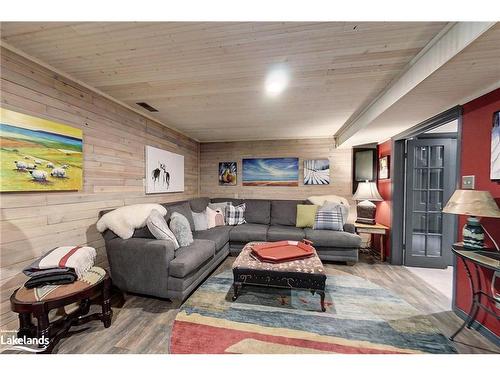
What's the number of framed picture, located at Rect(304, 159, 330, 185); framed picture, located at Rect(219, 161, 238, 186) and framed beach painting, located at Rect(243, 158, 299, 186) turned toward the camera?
3

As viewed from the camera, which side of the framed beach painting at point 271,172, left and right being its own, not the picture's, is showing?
front

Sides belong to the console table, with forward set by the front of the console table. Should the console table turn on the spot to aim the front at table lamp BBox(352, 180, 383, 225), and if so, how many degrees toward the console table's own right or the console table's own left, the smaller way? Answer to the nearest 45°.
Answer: approximately 90° to the console table's own right

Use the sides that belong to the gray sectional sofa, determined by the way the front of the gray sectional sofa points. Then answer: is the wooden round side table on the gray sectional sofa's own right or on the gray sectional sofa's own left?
on the gray sectional sofa's own right

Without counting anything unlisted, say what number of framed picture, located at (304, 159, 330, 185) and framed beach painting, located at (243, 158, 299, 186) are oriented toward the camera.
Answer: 2

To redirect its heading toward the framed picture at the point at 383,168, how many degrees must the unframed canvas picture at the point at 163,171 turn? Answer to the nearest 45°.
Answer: approximately 45° to its left

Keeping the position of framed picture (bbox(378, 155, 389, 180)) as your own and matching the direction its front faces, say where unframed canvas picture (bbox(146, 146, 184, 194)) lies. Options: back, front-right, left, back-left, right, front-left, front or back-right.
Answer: front

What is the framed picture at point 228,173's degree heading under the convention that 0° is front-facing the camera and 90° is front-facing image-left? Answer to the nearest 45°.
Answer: approximately 0°

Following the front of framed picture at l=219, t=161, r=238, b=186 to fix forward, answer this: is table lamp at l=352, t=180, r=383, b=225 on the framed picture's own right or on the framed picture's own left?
on the framed picture's own left

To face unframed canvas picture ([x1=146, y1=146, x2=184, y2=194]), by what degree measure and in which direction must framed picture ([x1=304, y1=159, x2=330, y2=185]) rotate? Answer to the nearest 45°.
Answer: approximately 45° to its right

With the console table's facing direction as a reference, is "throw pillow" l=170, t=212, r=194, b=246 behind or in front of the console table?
in front

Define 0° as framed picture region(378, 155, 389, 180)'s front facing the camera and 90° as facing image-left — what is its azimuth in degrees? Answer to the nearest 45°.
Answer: approximately 45°

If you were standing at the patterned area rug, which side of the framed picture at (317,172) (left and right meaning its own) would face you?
front

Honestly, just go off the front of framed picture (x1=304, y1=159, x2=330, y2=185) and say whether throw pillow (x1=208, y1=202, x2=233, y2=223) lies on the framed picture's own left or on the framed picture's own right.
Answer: on the framed picture's own right

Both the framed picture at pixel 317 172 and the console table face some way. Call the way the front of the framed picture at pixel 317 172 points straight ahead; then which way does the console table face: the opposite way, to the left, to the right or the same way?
to the right

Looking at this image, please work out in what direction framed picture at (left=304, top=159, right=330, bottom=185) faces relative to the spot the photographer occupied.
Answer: facing the viewer

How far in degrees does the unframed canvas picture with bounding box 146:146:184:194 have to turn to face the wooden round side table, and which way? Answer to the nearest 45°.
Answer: approximately 45° to its right
